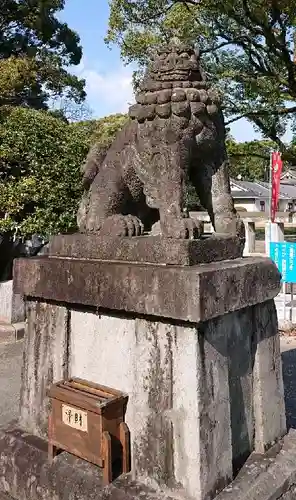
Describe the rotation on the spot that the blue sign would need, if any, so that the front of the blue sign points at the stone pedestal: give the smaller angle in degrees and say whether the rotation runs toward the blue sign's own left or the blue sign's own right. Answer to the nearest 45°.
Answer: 0° — it already faces it

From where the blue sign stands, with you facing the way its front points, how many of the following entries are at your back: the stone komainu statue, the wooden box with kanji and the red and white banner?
1

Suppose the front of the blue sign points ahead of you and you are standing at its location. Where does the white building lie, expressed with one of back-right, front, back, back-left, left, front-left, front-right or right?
back

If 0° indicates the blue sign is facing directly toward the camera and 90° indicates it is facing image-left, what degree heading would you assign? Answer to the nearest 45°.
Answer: approximately 0°

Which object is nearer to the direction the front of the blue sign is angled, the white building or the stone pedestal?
the stone pedestal

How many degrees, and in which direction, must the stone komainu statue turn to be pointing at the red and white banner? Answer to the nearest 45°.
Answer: approximately 135° to its left

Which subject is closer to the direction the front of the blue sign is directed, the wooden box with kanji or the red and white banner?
the wooden box with kanji

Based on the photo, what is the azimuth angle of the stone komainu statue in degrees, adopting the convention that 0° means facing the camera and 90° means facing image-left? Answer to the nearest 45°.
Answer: approximately 315°

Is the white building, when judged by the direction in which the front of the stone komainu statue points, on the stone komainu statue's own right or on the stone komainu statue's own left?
on the stone komainu statue's own left

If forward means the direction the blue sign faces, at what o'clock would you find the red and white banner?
The red and white banner is roughly at 6 o'clock from the blue sign.

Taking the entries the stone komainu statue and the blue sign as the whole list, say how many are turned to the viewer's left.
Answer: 0
